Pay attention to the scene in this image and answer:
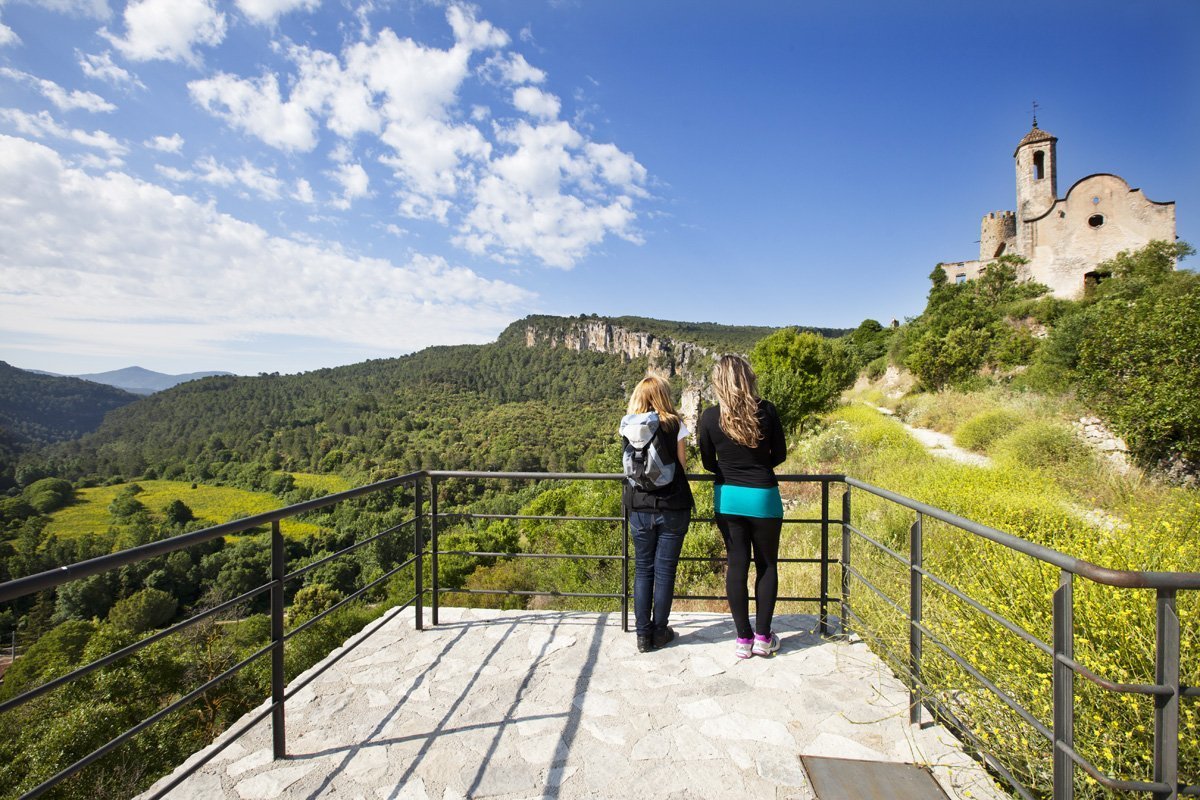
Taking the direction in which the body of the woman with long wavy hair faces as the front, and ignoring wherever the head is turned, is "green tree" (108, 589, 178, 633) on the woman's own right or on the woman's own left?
on the woman's own left

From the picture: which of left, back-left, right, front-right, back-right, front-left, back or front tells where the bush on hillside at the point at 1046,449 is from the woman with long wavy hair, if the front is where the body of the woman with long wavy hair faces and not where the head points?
front-right

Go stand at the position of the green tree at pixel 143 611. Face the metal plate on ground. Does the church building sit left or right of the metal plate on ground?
left

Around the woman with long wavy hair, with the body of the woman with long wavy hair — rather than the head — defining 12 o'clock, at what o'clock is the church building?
The church building is roughly at 1 o'clock from the woman with long wavy hair.

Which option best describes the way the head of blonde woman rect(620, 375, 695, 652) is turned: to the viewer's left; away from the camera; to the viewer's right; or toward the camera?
away from the camera

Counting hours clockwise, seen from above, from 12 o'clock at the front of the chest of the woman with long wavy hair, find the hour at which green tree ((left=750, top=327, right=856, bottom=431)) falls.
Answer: The green tree is roughly at 12 o'clock from the woman with long wavy hair.

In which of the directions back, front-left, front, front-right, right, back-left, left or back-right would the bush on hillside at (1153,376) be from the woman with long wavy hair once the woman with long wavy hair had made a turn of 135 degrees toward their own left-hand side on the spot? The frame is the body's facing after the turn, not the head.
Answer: back

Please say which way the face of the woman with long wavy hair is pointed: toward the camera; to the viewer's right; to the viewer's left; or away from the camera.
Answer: away from the camera

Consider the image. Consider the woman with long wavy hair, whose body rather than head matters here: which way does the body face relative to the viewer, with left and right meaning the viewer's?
facing away from the viewer

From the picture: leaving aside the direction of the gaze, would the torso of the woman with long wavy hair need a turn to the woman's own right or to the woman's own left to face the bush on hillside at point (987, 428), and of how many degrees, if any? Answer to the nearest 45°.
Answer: approximately 45° to the woman's own right

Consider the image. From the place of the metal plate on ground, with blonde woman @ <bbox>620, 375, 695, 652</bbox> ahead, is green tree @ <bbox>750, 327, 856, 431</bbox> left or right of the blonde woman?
right
